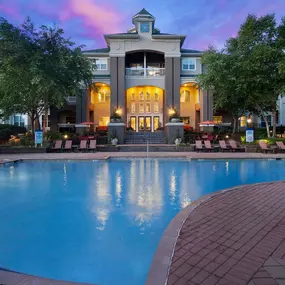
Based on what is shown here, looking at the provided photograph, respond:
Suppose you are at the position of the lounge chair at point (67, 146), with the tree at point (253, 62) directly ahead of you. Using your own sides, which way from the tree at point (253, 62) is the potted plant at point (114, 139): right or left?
left

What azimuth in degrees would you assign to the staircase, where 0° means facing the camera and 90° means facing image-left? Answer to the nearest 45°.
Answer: approximately 0°

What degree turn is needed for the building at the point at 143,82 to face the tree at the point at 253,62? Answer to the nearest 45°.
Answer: approximately 45° to its left

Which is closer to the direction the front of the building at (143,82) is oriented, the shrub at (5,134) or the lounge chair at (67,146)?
the lounge chair

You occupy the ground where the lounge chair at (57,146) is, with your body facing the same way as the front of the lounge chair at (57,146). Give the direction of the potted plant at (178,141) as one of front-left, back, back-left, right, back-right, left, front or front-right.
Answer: back-left

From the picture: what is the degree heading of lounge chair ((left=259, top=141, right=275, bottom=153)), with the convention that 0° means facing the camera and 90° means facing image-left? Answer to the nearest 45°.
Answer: approximately 315°

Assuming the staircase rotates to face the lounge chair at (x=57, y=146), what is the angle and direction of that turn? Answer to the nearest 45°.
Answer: approximately 45° to its right
